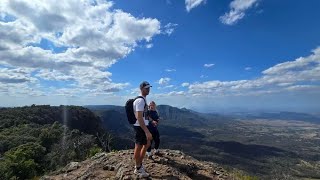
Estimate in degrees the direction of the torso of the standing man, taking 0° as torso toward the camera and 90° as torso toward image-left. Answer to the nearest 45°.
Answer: approximately 270°
